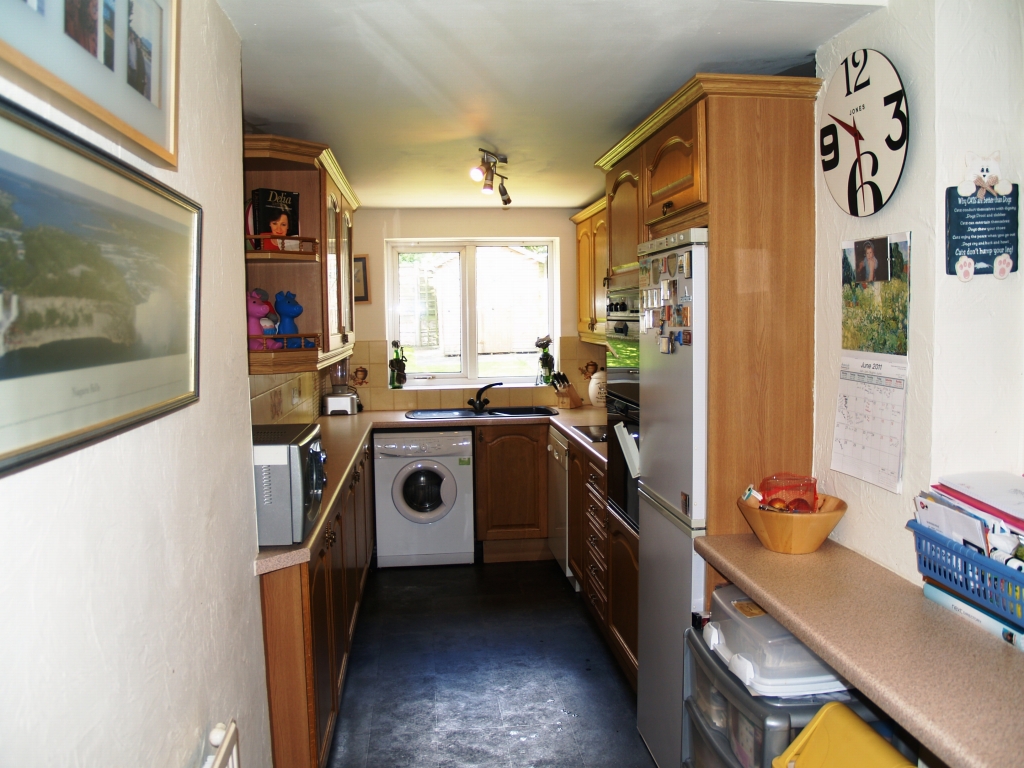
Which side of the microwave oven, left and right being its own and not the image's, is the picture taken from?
right

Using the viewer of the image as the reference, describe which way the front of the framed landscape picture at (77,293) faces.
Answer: facing the viewer and to the right of the viewer

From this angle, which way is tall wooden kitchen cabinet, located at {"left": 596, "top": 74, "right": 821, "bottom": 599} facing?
to the viewer's left

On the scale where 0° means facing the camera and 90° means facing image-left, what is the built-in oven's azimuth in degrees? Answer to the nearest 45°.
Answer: approximately 90°

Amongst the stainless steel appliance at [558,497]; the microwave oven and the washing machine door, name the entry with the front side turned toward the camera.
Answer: the washing machine door

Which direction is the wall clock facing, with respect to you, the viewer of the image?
facing the viewer and to the left of the viewer

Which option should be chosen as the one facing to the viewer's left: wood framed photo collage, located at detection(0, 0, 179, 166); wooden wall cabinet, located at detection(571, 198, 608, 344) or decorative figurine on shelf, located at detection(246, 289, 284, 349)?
the wooden wall cabinet

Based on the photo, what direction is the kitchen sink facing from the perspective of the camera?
toward the camera

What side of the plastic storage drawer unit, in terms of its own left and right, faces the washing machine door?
right

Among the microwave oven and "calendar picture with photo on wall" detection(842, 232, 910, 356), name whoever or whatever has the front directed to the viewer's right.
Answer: the microwave oven

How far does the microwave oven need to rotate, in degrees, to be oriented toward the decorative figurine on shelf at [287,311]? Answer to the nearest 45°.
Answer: approximately 90° to its left

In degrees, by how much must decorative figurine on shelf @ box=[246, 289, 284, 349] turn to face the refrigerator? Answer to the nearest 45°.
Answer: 0° — it already faces it

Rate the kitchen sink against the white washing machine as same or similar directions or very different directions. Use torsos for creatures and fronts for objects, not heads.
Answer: same or similar directions

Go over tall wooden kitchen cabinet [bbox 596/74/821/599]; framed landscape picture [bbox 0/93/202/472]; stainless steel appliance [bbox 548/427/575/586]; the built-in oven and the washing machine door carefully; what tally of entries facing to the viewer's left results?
3

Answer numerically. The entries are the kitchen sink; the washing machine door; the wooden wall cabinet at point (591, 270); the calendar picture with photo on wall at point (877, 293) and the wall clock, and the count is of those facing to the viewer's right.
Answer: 0

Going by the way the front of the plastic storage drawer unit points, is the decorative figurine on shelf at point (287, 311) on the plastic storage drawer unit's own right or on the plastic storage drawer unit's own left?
on the plastic storage drawer unit's own right

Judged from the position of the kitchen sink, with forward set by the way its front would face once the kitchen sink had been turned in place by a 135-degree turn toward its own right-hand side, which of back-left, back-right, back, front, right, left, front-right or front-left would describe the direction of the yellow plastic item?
back-left

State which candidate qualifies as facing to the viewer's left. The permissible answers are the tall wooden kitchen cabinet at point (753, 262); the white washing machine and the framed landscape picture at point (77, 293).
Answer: the tall wooden kitchen cabinet
